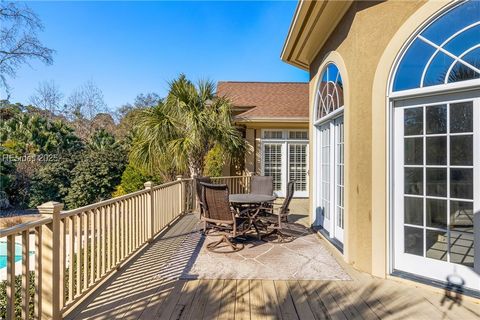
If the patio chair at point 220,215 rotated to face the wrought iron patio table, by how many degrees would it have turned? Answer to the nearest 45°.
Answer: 0° — it already faces it

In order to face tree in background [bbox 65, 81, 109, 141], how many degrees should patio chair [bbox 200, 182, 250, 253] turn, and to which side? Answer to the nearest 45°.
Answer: approximately 90° to its left

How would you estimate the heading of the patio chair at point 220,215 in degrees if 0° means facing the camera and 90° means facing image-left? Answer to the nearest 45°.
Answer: approximately 225°

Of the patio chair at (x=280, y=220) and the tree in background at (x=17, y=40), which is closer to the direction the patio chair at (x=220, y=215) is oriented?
the patio chair

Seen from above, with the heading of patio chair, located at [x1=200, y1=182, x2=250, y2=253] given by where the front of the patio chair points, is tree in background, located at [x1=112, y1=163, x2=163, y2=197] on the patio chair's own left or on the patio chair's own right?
on the patio chair's own left

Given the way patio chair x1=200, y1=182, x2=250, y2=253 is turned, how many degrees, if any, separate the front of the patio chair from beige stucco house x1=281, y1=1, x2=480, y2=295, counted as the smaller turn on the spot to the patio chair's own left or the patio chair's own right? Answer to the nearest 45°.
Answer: approximately 90° to the patio chair's own right

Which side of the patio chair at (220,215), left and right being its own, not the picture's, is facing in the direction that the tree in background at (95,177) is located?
left

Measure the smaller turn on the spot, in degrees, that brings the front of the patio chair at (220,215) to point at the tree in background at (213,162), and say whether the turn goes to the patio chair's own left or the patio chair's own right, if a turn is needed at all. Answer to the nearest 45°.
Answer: approximately 45° to the patio chair's own left

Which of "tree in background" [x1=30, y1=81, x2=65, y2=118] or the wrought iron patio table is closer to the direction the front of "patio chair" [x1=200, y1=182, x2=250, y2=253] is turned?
the wrought iron patio table

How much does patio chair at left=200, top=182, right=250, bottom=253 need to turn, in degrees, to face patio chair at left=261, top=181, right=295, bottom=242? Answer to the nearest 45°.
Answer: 0° — it already faces it

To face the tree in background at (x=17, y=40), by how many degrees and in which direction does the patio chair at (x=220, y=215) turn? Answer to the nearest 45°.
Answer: approximately 90° to its left
